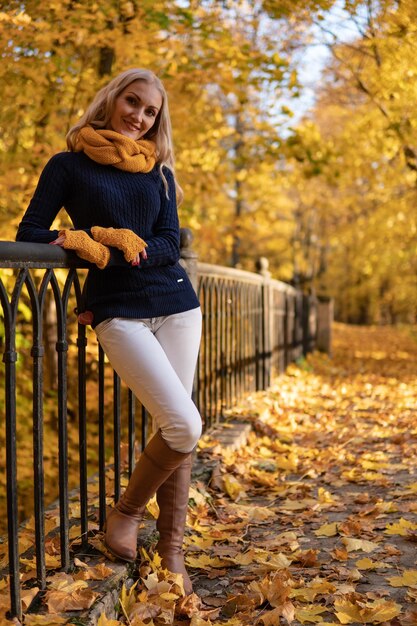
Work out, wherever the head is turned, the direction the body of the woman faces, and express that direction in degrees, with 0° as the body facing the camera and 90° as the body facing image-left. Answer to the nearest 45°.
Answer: approximately 0°
